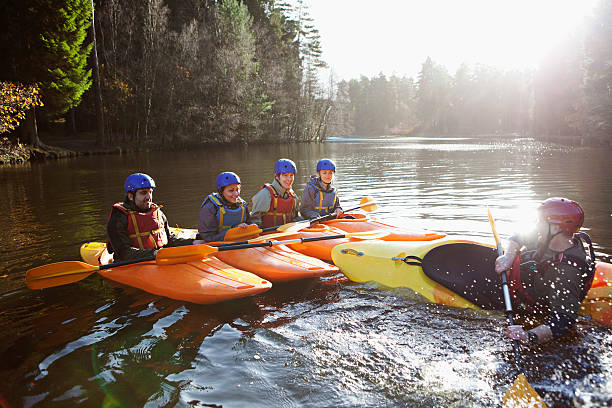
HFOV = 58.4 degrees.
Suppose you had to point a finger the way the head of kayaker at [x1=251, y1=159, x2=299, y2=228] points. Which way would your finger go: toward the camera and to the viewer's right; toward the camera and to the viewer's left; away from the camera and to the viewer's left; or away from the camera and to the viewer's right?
toward the camera and to the viewer's right

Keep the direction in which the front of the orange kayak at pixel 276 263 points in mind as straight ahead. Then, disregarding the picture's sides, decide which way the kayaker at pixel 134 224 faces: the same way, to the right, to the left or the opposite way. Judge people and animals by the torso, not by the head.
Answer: the same way

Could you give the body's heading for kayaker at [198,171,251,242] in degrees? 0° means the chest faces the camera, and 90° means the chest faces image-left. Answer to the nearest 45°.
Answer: approximately 315°

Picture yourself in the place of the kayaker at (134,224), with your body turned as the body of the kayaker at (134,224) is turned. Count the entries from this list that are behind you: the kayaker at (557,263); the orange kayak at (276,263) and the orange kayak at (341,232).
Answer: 0

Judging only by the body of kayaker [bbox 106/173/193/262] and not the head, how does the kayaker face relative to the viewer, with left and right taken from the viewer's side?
facing the viewer and to the right of the viewer

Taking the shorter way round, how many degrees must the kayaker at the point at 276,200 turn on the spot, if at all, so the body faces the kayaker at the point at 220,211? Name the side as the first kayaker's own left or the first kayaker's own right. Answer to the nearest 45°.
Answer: approximately 90° to the first kayaker's own right

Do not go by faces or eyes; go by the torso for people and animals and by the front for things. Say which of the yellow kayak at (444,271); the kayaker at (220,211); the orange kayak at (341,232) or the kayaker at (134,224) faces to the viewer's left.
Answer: the yellow kayak

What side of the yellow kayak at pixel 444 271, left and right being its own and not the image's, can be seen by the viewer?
left

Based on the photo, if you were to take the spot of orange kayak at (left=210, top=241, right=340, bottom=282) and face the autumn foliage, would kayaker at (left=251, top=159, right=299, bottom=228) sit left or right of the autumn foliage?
right

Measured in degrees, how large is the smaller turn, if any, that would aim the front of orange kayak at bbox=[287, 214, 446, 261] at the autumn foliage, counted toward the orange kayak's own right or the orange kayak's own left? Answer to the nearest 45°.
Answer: approximately 135° to the orange kayak's own left

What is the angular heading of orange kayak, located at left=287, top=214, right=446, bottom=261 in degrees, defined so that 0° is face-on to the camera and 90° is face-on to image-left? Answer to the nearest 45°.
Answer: approximately 270°
